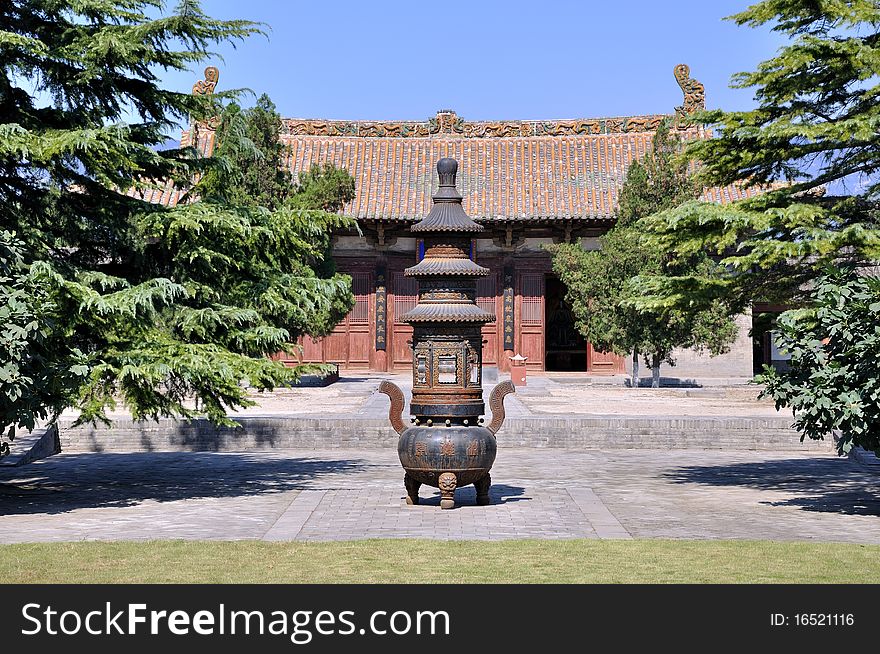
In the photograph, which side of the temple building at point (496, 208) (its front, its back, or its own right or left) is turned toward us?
front

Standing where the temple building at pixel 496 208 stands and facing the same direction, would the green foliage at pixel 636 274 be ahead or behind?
ahead

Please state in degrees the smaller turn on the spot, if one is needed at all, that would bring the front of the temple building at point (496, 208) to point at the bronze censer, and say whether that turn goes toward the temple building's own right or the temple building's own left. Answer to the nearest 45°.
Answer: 0° — it already faces it

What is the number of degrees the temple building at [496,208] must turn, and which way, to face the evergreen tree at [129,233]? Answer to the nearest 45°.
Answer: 0° — it already faces it

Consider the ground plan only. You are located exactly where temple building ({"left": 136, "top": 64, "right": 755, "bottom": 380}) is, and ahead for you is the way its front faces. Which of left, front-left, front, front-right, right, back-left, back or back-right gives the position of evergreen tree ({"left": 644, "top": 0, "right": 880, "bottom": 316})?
front

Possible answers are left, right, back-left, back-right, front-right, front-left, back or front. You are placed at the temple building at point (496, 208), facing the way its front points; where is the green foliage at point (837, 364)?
front
